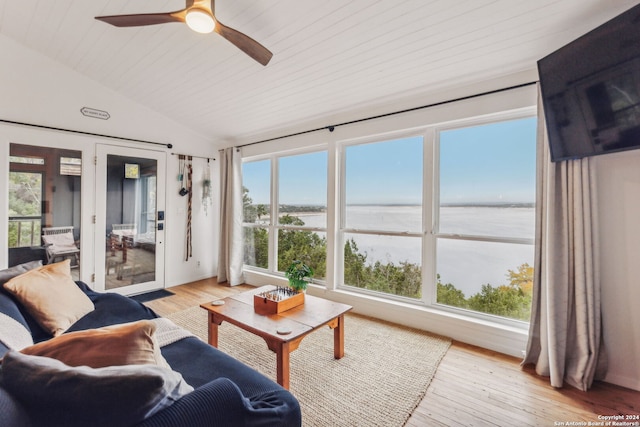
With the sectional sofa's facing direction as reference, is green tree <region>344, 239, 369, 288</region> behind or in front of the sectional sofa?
in front

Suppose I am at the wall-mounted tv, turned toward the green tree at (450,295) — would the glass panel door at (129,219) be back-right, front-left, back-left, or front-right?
front-left

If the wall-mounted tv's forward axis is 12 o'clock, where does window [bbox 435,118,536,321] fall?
The window is roughly at 3 o'clock from the wall-mounted tv.

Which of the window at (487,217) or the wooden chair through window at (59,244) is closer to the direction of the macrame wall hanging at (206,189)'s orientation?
the window

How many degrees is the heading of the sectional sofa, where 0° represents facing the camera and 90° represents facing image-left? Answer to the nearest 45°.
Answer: approximately 270°

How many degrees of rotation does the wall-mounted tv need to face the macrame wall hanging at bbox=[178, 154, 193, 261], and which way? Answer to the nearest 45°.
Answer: approximately 45° to its right

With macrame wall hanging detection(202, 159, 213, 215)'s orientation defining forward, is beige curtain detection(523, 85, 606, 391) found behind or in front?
in front

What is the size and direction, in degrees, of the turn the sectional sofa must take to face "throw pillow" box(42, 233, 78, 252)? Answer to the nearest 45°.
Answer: approximately 90° to its left

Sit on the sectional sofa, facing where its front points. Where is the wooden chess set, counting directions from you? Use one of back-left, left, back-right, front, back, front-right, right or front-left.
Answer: front-left

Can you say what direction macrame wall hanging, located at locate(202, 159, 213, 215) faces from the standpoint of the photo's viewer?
facing the viewer and to the right of the viewer

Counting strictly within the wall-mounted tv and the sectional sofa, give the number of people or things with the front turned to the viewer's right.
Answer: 1

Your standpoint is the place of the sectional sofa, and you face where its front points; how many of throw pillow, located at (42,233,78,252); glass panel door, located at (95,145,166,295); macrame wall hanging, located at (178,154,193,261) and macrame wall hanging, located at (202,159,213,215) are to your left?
4

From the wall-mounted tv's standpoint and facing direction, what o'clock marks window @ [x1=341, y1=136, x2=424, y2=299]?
The window is roughly at 2 o'clock from the wall-mounted tv.

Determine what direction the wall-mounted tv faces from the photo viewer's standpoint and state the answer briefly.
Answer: facing the viewer and to the left of the viewer

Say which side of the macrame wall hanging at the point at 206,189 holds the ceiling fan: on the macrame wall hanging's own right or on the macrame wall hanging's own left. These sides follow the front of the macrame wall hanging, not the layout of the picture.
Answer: on the macrame wall hanging's own right

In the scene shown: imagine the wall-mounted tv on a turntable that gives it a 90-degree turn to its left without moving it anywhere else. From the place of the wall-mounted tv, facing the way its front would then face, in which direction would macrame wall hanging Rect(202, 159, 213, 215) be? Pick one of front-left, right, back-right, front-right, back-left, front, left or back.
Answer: back-right

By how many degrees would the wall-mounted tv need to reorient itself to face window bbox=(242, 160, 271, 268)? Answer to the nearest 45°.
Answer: approximately 45° to its right
